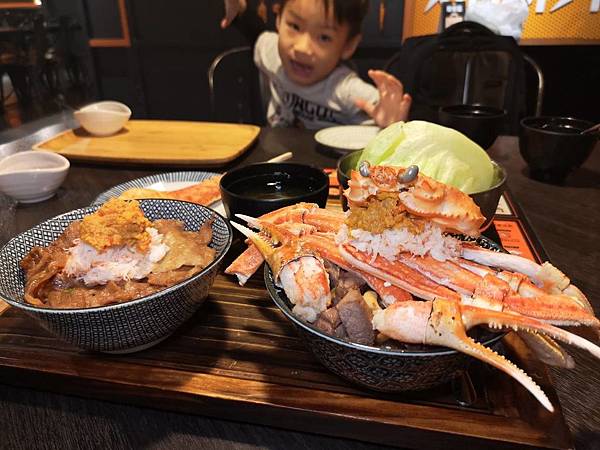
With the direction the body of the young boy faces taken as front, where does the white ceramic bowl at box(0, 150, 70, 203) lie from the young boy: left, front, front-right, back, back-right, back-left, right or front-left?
front-right

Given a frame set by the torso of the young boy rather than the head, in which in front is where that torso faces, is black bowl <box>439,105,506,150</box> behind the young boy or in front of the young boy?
in front

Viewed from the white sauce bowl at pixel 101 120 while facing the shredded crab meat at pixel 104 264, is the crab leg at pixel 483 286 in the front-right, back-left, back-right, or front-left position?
front-left

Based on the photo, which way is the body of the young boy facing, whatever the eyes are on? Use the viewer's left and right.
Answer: facing the viewer

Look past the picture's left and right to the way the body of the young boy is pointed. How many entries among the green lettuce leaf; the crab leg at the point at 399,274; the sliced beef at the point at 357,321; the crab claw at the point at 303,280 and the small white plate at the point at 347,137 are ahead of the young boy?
5

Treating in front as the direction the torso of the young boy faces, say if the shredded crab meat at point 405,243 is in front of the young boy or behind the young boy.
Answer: in front

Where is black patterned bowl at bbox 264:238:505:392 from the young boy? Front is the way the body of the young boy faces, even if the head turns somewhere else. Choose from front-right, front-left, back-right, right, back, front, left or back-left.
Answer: front

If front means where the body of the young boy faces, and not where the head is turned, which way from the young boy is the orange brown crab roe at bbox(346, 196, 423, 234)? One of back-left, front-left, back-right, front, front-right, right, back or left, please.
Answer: front

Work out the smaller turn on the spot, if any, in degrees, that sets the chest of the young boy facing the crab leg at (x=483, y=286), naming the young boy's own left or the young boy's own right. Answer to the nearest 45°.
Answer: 0° — they already face it

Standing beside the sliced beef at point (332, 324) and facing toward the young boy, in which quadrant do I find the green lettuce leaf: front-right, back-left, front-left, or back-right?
front-right

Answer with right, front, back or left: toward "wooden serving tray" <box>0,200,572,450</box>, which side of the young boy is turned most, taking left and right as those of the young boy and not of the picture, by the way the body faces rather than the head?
front

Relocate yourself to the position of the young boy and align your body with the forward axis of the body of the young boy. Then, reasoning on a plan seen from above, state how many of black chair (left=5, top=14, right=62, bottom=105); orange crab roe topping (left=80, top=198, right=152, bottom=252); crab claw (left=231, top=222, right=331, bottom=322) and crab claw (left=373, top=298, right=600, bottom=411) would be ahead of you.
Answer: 3

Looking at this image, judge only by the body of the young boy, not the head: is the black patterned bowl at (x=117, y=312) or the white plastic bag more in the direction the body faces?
the black patterned bowl

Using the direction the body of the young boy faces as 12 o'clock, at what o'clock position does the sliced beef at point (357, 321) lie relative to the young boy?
The sliced beef is roughly at 12 o'clock from the young boy.

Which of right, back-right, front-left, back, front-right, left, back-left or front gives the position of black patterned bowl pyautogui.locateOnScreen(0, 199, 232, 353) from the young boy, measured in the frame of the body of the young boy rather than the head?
front

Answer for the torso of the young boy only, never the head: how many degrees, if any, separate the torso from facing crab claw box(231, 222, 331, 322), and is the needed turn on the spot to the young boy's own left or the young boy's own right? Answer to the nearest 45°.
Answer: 0° — they already face it

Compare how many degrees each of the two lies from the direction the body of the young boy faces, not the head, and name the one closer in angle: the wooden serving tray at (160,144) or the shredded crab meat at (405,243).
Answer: the shredded crab meat

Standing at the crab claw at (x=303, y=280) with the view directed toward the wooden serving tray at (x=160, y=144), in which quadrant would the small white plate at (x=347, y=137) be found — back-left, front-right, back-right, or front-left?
front-right

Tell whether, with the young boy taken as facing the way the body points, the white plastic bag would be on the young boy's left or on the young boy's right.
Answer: on the young boy's left
